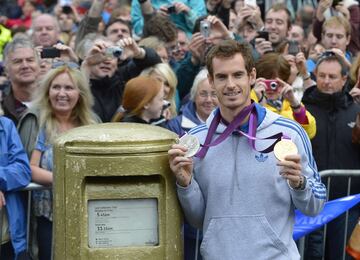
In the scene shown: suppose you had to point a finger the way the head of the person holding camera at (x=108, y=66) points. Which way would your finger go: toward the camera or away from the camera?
toward the camera

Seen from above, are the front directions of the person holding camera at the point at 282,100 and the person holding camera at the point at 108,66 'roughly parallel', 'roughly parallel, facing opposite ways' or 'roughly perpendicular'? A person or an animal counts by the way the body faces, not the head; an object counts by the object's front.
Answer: roughly parallel

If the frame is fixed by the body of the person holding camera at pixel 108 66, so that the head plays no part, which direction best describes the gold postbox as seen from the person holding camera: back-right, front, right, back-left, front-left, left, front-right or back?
front

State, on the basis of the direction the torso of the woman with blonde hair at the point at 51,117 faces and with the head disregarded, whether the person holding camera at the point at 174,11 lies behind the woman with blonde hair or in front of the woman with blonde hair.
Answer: behind

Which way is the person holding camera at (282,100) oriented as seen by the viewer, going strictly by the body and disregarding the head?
toward the camera

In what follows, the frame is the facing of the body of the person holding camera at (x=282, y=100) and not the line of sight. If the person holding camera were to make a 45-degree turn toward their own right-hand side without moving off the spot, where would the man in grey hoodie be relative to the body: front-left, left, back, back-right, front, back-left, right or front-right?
front-left

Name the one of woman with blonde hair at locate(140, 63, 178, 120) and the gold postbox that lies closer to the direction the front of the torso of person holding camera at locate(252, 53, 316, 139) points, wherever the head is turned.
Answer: the gold postbox

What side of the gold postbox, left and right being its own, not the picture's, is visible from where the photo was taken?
front

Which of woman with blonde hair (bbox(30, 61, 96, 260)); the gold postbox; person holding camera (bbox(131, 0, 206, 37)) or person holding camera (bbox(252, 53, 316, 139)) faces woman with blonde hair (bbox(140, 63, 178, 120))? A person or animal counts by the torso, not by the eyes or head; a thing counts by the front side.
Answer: person holding camera (bbox(131, 0, 206, 37))

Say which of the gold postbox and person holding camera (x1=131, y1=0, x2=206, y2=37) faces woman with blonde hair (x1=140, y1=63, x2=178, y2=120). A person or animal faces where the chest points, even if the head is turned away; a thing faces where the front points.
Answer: the person holding camera

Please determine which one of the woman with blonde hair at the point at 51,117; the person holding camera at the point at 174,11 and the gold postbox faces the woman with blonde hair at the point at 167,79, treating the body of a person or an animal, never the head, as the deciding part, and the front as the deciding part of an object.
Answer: the person holding camera

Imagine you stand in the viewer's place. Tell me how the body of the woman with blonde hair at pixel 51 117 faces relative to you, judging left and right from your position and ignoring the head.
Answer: facing the viewer

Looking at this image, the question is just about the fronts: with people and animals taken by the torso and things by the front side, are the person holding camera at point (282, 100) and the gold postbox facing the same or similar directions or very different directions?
same or similar directions

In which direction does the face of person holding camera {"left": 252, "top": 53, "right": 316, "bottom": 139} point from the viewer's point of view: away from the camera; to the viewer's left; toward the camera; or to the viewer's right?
toward the camera

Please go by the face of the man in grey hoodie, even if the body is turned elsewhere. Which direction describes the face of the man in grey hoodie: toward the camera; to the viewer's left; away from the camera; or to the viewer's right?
toward the camera
